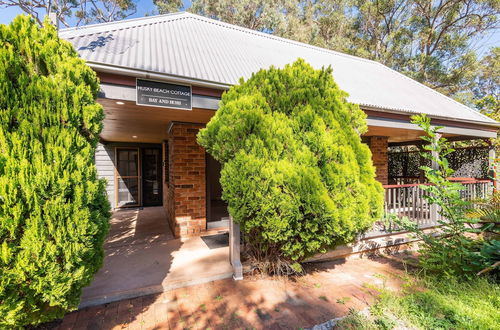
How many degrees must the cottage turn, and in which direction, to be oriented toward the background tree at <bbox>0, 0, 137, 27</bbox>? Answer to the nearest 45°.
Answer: approximately 180°

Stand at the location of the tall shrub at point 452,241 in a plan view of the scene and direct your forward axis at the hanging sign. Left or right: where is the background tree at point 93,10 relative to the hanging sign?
right

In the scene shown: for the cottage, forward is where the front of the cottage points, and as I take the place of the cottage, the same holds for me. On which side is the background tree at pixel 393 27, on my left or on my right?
on my left

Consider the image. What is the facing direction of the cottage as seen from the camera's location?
facing the viewer and to the right of the viewer

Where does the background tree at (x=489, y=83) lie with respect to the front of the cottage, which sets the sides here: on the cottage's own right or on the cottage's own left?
on the cottage's own left

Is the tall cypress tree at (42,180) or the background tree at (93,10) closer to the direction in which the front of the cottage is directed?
the tall cypress tree
